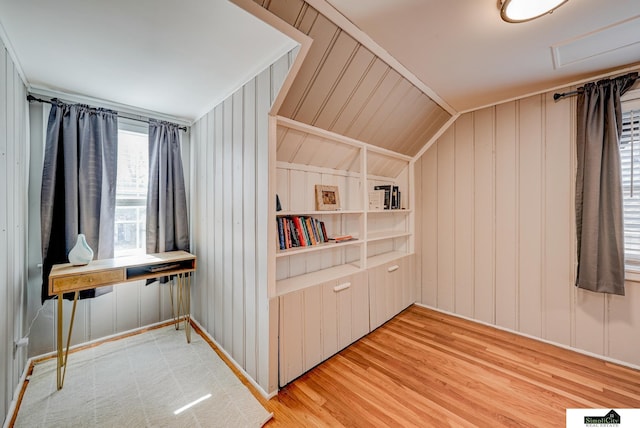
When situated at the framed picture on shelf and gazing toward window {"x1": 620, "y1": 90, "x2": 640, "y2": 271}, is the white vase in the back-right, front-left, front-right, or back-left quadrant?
back-right

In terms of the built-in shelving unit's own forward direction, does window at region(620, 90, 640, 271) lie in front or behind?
in front

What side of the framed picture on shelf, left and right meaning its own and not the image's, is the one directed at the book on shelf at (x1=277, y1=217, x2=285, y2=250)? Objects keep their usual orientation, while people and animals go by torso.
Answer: right

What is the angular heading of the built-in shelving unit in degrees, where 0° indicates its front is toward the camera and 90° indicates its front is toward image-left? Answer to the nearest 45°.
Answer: approximately 315°

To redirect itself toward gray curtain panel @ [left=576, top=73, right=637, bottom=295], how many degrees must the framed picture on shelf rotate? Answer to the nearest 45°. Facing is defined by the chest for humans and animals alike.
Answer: approximately 45° to its left

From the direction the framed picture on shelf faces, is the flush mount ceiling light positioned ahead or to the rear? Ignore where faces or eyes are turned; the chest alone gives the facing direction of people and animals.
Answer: ahead

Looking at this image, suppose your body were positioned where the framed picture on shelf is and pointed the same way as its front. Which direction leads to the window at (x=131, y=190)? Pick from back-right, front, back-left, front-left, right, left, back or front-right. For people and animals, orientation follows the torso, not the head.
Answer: back-right

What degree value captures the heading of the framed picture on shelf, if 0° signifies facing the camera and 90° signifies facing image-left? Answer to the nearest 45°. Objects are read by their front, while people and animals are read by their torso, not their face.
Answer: approximately 315°

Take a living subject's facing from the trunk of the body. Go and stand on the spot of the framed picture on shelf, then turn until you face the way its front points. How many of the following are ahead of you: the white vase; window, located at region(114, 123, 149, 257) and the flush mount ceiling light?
1

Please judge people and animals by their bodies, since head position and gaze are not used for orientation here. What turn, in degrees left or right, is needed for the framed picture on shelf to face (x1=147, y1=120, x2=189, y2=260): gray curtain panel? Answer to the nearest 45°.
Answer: approximately 135° to its right

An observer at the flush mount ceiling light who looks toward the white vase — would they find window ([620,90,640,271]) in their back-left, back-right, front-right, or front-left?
back-right

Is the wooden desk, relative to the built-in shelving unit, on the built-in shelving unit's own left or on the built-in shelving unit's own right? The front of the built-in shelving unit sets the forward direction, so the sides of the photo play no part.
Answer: on the built-in shelving unit's own right

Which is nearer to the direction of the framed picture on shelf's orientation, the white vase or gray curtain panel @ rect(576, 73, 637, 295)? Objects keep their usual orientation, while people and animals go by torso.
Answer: the gray curtain panel
